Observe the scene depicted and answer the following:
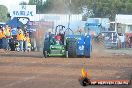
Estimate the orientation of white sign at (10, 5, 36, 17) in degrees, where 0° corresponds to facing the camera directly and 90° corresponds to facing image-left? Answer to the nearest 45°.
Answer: approximately 0°

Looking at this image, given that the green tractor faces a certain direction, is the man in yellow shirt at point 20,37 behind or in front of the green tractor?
behind

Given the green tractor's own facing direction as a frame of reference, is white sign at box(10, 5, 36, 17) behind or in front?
behind

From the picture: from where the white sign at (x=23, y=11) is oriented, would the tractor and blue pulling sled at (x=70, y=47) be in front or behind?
in front

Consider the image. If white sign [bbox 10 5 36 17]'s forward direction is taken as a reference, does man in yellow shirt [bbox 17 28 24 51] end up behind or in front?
in front

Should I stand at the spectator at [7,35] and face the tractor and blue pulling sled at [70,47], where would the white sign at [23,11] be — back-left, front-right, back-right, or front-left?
back-left

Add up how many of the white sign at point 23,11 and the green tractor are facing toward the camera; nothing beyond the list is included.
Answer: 2
